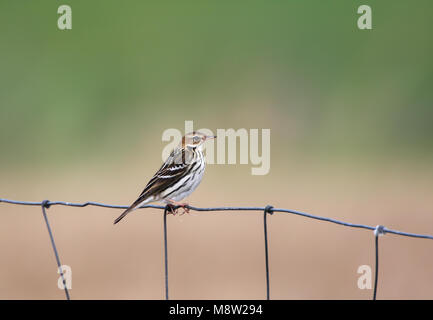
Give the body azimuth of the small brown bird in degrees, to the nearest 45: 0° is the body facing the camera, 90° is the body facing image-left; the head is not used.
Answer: approximately 270°
